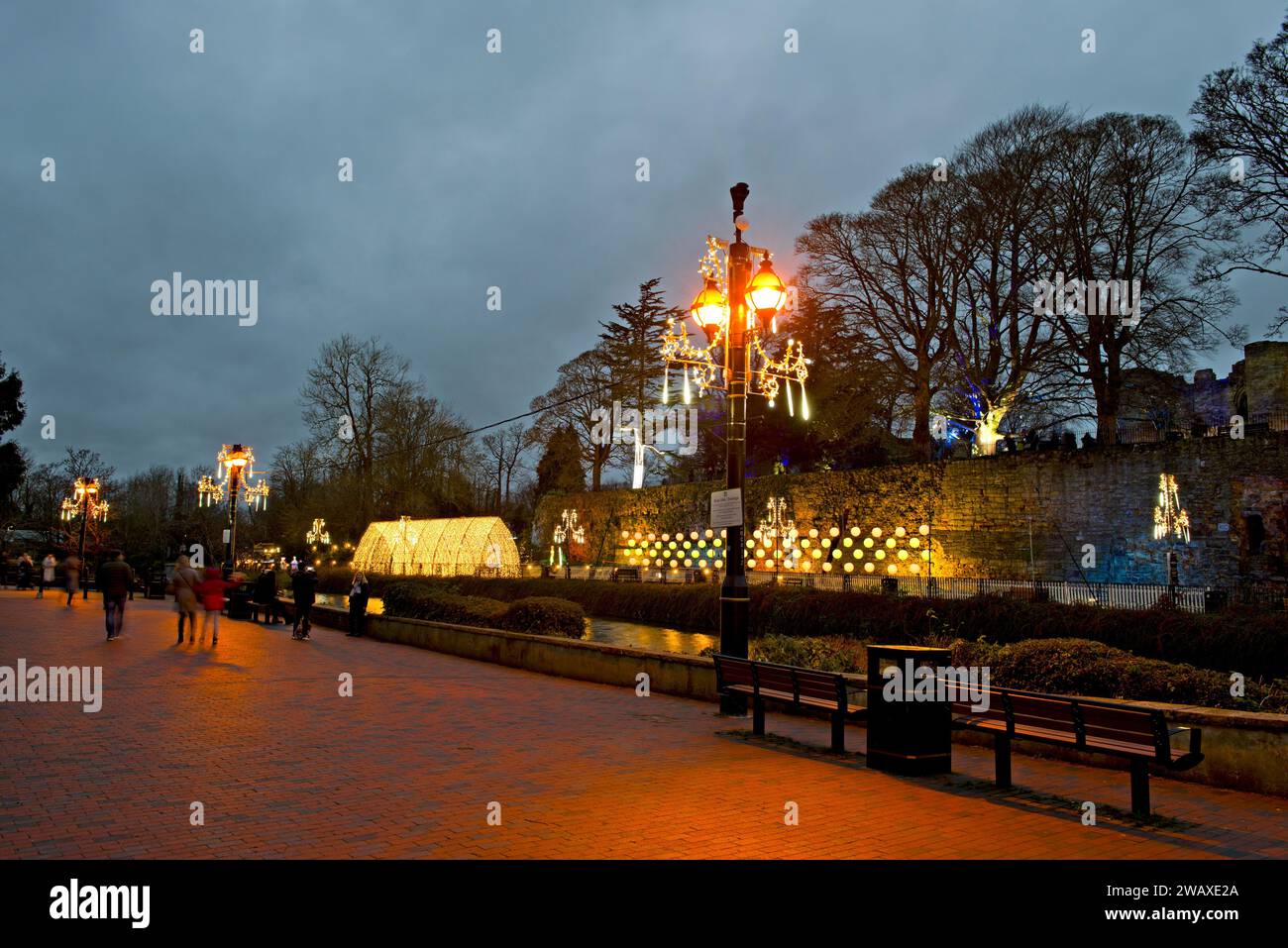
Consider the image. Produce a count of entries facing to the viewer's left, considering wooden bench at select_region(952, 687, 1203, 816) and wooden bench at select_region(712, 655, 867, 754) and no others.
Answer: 0
